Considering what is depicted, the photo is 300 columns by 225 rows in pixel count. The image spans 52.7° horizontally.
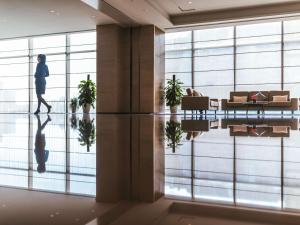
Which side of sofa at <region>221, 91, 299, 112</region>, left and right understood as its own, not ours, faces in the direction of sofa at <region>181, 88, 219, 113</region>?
right

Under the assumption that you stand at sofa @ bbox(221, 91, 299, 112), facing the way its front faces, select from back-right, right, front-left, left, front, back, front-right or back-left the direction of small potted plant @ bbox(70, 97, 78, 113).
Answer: right

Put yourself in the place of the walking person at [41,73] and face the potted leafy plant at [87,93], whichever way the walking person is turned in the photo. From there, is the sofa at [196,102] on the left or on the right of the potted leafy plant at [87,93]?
right

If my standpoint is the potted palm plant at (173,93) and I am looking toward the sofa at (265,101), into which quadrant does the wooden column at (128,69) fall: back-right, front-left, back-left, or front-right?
back-right

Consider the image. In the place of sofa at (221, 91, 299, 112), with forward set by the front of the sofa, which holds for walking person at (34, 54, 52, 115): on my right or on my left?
on my right

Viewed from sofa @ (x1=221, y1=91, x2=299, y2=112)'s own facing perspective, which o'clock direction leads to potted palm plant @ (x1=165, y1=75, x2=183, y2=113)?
The potted palm plant is roughly at 3 o'clock from the sofa.

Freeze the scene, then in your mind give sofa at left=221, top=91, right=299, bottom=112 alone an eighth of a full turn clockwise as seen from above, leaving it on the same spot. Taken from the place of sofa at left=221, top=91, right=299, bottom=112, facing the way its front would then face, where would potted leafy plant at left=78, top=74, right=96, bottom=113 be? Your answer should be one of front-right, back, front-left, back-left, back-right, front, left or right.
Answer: front-right

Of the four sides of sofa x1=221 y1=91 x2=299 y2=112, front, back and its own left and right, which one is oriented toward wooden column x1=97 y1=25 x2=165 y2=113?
right

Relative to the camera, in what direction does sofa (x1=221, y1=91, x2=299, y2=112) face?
facing the viewer

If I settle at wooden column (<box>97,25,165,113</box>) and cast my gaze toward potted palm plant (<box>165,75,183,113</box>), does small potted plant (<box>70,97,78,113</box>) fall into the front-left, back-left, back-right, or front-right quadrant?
back-left
